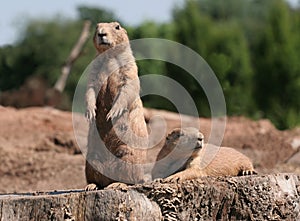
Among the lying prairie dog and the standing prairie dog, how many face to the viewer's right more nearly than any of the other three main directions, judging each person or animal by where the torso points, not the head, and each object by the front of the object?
0

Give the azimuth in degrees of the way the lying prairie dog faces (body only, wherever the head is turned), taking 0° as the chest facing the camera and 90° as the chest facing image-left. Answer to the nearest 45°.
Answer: approximately 90°

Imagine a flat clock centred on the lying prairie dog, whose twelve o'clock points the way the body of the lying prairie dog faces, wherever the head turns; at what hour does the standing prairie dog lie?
The standing prairie dog is roughly at 12 o'clock from the lying prairie dog.

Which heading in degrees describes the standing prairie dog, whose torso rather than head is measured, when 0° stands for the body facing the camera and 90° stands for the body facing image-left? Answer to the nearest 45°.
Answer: approximately 45°
